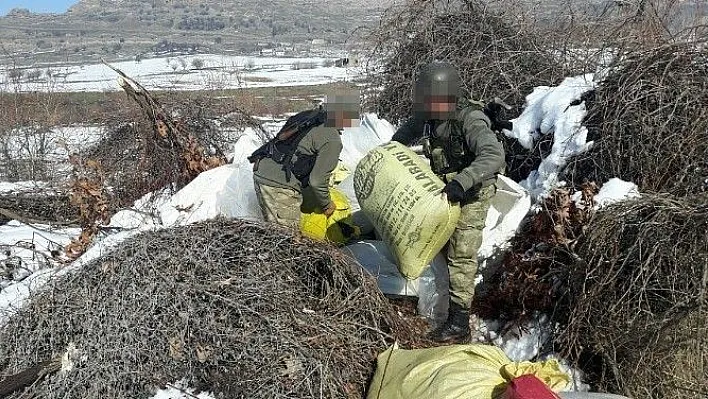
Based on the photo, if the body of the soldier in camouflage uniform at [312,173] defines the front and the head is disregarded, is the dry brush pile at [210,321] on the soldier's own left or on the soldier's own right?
on the soldier's own right

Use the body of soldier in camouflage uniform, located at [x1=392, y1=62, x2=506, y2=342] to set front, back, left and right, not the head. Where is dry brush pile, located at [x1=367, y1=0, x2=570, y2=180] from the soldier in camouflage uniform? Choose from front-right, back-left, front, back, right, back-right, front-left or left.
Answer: back-right

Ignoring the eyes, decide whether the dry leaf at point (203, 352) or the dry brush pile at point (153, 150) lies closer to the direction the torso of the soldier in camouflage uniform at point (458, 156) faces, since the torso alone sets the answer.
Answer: the dry leaf

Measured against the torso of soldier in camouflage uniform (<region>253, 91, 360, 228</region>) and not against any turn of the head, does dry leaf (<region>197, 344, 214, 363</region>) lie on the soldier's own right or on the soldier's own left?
on the soldier's own right

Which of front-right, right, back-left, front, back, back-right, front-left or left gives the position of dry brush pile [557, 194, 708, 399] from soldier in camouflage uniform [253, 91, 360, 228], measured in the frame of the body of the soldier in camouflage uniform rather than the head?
front-right

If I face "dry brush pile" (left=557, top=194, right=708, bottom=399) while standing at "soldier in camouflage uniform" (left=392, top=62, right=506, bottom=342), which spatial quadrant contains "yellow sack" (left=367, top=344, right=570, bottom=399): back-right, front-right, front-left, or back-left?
front-right

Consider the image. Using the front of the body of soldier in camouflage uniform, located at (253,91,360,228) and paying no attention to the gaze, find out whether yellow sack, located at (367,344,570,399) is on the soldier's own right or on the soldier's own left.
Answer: on the soldier's own right

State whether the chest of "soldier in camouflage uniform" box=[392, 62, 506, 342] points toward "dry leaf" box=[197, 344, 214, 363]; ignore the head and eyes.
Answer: yes

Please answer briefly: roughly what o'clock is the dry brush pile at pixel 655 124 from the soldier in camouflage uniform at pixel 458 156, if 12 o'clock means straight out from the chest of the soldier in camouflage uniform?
The dry brush pile is roughly at 7 o'clock from the soldier in camouflage uniform.

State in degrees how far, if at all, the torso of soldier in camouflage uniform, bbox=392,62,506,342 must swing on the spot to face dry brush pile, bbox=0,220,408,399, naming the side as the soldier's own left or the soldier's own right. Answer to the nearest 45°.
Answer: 0° — they already face it

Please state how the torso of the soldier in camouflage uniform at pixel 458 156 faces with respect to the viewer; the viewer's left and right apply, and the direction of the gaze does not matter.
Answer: facing the viewer and to the left of the viewer

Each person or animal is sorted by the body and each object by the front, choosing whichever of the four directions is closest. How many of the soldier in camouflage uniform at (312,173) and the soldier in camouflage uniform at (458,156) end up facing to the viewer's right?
1

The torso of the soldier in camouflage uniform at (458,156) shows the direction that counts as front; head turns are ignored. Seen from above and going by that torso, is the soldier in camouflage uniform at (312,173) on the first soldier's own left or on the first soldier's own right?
on the first soldier's own right

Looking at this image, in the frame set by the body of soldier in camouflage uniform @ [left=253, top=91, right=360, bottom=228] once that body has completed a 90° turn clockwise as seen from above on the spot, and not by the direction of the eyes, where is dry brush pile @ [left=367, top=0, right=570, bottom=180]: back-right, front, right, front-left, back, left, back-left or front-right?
back-left

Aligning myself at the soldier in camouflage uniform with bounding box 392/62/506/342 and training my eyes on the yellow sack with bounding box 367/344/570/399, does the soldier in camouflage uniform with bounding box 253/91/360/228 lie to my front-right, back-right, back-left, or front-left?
back-right

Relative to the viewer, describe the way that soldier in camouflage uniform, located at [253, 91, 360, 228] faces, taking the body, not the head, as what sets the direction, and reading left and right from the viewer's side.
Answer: facing to the right of the viewer

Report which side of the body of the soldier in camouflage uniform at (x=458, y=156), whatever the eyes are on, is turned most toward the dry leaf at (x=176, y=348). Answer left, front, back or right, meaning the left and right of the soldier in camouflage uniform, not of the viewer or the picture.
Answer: front
